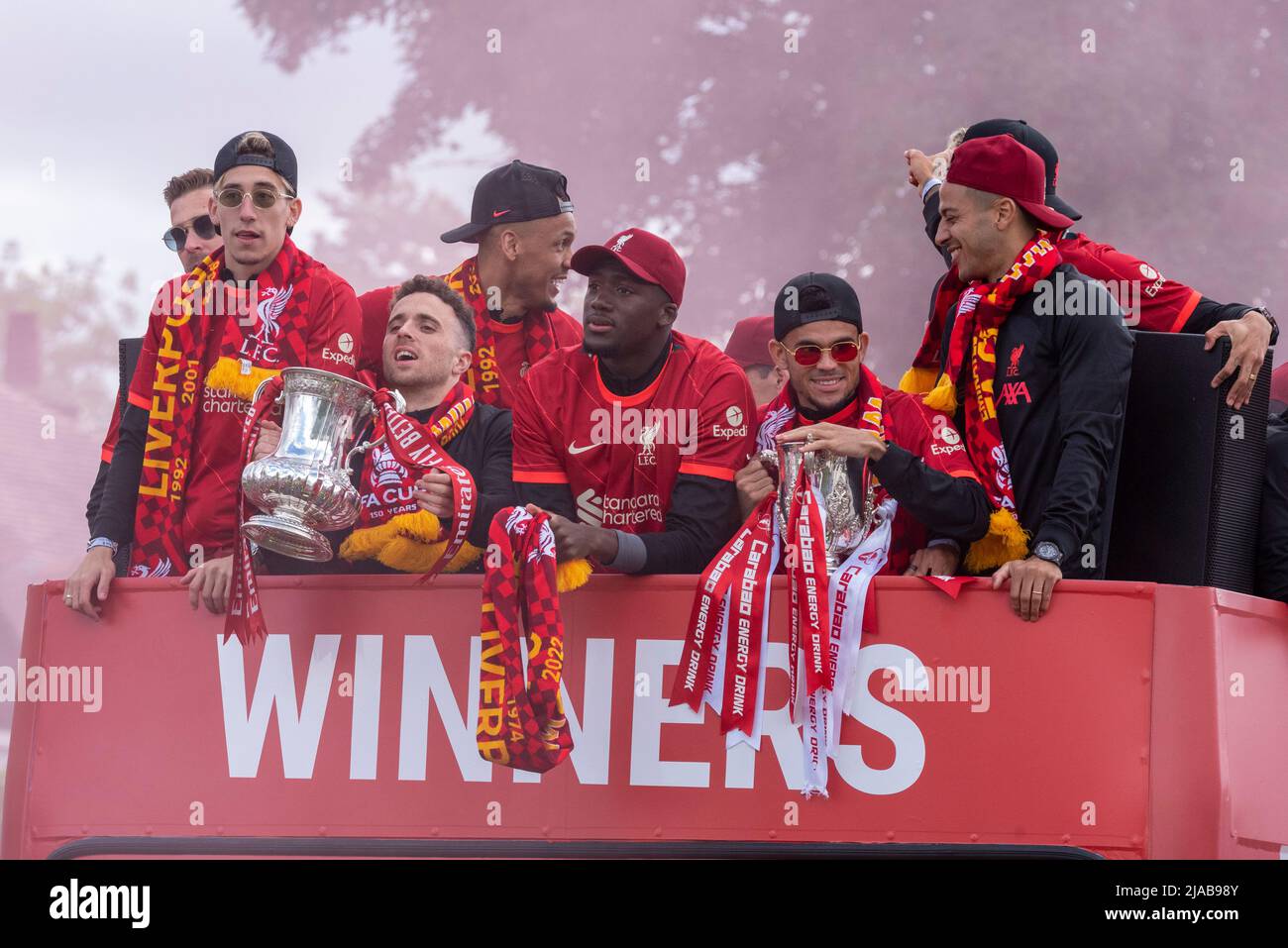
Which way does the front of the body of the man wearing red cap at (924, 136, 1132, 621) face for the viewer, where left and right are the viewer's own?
facing the viewer and to the left of the viewer

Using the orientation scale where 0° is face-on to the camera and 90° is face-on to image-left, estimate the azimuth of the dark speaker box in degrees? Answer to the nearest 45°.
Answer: approximately 315°

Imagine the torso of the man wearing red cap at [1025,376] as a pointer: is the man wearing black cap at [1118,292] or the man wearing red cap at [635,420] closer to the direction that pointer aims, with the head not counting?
the man wearing red cap

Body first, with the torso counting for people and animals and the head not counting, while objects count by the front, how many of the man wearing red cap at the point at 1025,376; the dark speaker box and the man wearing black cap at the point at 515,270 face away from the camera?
0

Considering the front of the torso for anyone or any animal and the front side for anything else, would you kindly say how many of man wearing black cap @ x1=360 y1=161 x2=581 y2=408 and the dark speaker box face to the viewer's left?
0

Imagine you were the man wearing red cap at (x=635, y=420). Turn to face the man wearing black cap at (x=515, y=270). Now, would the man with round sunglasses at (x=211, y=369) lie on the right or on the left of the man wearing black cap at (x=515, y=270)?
left

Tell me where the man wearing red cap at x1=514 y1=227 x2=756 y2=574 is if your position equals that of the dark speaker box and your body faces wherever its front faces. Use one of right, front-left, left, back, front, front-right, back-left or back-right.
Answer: back-right

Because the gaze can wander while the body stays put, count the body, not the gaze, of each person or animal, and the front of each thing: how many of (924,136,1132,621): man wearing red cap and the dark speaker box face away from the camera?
0

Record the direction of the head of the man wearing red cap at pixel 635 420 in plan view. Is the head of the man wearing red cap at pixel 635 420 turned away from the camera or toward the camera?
toward the camera

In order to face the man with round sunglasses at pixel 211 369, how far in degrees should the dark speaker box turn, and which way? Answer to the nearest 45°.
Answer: approximately 135° to its right

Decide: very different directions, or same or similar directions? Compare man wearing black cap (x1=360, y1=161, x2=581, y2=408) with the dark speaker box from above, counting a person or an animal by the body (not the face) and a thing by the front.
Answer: same or similar directions
